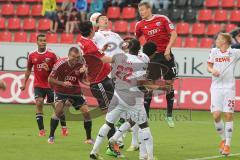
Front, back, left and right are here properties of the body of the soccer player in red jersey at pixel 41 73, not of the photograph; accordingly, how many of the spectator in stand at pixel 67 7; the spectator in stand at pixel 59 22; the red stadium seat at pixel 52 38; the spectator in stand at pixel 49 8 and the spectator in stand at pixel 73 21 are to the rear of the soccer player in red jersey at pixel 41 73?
5

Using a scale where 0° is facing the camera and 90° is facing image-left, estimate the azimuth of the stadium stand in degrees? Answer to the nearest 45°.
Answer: approximately 0°

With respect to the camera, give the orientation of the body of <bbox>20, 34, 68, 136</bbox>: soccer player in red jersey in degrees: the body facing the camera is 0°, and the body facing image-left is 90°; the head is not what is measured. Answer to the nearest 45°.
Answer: approximately 0°

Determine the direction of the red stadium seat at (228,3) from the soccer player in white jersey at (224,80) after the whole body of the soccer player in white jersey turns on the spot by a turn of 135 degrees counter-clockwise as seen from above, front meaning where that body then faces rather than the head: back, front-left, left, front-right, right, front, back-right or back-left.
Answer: front-left

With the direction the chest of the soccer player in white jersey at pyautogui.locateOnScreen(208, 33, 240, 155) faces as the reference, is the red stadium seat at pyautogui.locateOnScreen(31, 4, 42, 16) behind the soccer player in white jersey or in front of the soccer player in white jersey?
behind

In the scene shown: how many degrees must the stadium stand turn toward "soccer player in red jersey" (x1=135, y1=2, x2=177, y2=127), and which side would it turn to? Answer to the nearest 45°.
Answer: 0° — it already faces them
